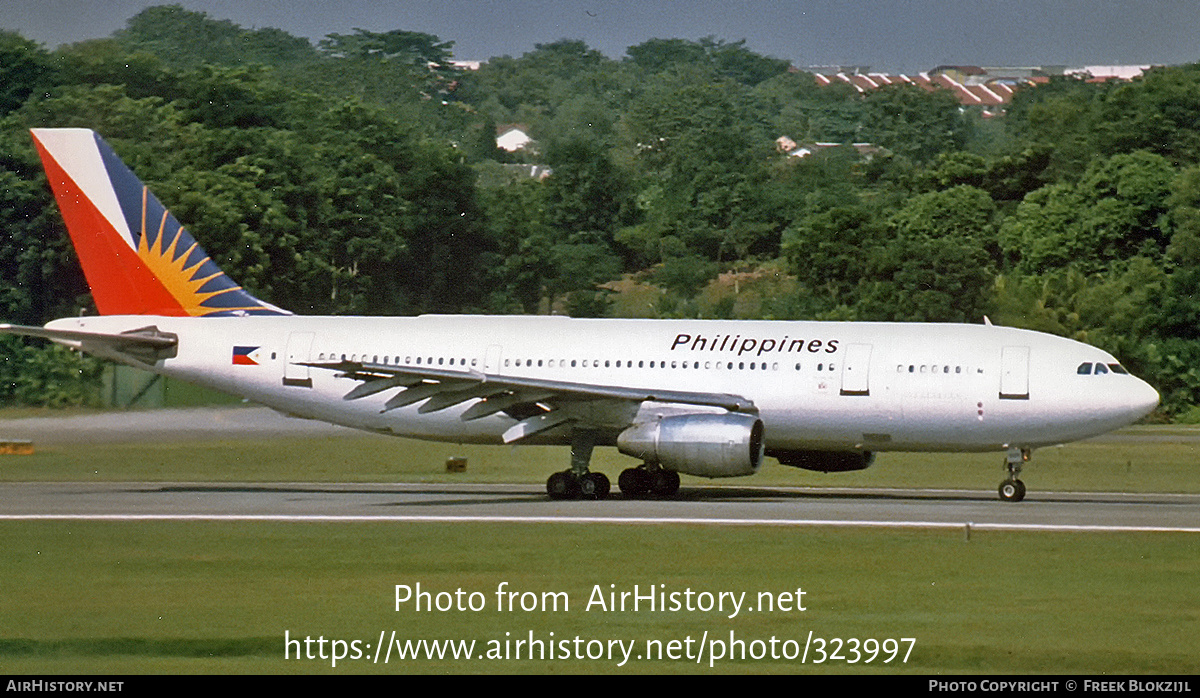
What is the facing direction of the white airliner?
to the viewer's right
